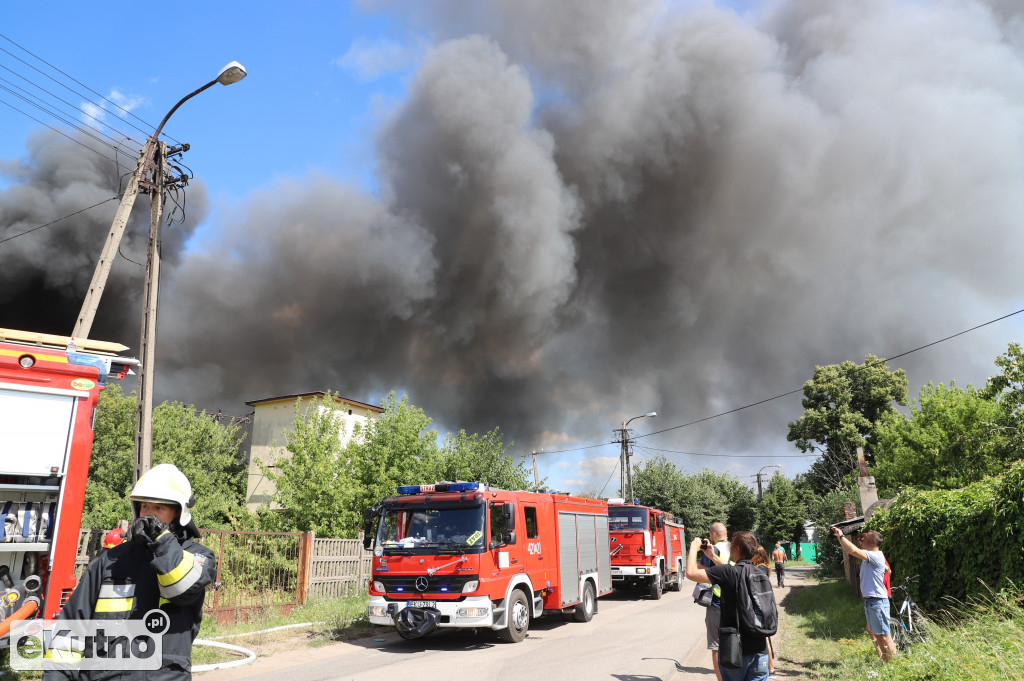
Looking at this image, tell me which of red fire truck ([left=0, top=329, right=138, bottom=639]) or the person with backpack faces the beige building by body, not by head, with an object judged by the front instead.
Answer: the person with backpack

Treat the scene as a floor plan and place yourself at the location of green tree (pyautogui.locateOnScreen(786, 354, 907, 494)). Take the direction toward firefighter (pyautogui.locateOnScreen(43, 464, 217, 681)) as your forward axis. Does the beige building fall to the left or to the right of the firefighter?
right

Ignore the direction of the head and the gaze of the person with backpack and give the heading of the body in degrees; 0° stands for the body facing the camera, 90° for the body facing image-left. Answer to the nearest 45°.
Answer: approximately 135°

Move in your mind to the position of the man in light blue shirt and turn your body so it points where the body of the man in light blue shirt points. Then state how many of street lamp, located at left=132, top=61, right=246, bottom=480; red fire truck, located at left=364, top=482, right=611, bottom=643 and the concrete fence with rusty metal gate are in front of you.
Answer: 3

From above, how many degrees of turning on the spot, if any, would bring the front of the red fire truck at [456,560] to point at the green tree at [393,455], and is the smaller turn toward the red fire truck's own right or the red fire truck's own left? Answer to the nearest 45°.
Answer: approximately 135° to the red fire truck's own right

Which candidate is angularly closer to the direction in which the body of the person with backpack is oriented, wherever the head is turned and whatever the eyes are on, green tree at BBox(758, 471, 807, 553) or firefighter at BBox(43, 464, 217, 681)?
the green tree

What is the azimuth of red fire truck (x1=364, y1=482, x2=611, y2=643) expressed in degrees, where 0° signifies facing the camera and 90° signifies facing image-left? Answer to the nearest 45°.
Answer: approximately 45°

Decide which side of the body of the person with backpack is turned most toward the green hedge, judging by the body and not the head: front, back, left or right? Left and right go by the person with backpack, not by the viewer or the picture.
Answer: right

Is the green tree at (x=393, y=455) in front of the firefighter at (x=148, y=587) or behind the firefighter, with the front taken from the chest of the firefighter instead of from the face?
behind

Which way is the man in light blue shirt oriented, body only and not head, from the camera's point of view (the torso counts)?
to the viewer's left
